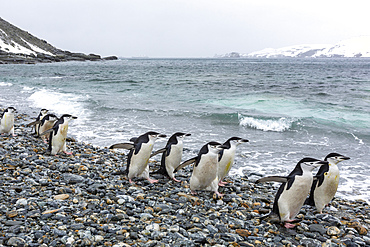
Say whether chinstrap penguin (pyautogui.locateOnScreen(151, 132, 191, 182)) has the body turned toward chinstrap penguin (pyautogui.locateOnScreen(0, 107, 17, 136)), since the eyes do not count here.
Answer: no

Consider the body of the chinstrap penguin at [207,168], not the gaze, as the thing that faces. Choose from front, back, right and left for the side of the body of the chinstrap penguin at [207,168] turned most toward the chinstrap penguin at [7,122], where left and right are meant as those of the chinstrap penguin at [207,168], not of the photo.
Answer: back

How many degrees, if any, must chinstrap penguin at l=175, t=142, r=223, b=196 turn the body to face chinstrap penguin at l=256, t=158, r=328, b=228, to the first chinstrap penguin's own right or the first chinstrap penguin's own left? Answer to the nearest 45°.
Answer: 0° — it already faces it

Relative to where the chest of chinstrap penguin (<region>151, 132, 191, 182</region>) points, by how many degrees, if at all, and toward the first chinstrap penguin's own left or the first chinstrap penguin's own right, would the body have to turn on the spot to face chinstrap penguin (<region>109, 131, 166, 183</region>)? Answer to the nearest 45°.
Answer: approximately 135° to the first chinstrap penguin's own right

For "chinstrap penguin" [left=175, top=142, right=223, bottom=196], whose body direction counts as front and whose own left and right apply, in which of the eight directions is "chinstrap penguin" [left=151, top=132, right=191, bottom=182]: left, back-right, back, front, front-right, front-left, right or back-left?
back

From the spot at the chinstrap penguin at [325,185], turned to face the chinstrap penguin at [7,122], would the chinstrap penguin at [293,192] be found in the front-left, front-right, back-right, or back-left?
front-left

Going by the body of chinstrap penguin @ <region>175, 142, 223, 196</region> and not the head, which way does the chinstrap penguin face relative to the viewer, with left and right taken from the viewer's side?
facing the viewer and to the right of the viewer

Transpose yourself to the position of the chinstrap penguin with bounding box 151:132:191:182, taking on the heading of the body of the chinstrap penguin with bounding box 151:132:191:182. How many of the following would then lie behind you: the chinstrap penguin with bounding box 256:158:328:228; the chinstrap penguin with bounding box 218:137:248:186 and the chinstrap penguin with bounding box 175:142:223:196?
0

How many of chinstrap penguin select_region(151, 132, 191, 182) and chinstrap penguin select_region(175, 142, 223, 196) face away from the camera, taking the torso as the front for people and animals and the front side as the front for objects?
0

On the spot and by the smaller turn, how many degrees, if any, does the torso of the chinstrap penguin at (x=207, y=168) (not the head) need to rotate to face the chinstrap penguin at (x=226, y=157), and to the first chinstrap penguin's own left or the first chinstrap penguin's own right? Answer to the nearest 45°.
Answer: approximately 90° to the first chinstrap penguin's own left

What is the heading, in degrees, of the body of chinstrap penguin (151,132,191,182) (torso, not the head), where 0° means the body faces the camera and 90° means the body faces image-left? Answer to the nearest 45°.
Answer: approximately 270°

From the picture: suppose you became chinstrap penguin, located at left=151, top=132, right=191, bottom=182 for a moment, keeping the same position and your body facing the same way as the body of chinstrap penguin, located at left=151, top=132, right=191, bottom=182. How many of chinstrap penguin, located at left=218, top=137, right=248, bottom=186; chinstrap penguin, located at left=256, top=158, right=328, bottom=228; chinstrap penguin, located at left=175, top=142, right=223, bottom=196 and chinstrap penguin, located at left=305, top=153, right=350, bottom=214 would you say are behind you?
0

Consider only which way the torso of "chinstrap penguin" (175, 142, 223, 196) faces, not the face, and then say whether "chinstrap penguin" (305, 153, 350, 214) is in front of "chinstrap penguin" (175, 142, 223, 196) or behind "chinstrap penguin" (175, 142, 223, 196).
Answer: in front
